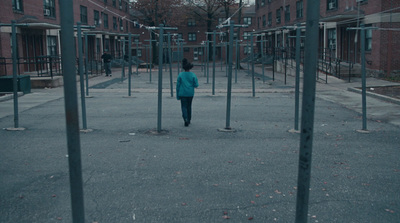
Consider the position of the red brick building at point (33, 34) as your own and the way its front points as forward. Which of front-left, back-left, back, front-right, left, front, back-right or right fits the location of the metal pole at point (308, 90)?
front-right

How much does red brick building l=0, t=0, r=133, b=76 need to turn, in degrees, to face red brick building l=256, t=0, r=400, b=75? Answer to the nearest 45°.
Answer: approximately 45° to its left

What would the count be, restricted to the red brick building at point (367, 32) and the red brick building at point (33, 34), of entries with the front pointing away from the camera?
0

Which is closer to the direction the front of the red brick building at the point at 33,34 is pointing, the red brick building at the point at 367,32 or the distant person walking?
the red brick building

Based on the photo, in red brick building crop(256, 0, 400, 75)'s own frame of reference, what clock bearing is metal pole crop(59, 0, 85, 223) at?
The metal pole is roughly at 11 o'clock from the red brick building.

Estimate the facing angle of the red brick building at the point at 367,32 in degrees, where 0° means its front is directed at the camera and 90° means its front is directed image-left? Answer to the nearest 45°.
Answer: approximately 45°

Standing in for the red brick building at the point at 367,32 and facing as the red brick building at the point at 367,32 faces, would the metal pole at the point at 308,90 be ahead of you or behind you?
ahead

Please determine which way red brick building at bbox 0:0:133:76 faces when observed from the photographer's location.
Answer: facing the viewer and to the right of the viewer

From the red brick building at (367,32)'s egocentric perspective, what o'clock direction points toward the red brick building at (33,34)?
the red brick building at (33,34) is roughly at 1 o'clock from the red brick building at (367,32).
